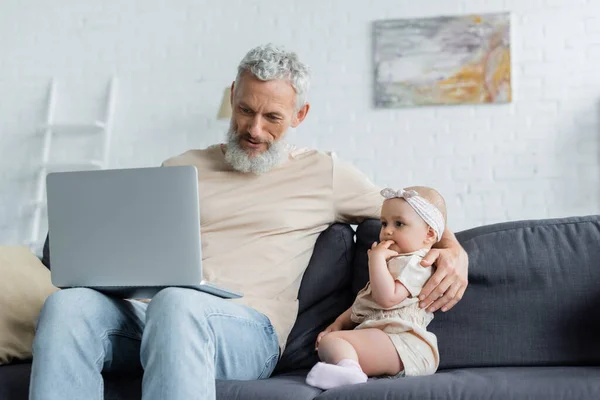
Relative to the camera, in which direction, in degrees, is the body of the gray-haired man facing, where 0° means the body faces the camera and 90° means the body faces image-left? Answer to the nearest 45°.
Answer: approximately 45°

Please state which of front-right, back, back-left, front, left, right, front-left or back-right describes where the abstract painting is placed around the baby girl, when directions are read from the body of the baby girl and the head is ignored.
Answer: back-right

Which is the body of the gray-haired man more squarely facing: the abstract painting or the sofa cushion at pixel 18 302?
the sofa cushion

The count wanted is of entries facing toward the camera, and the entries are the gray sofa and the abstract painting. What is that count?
2

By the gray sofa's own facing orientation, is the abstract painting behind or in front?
behind

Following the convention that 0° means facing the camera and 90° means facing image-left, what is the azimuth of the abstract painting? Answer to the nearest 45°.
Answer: approximately 0°

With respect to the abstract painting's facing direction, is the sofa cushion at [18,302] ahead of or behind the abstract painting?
ahead
